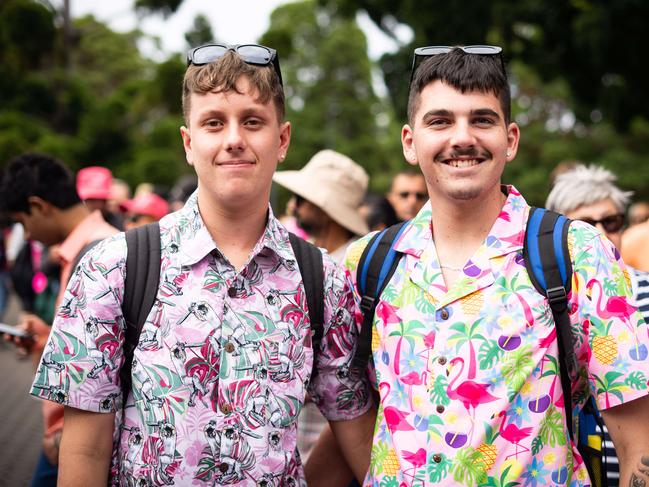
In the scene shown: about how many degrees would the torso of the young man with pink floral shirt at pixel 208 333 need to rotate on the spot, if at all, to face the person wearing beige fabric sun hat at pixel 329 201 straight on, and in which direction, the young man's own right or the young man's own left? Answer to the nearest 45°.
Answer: approximately 180°

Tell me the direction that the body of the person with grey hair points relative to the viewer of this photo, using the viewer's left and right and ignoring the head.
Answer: facing the viewer and to the right of the viewer

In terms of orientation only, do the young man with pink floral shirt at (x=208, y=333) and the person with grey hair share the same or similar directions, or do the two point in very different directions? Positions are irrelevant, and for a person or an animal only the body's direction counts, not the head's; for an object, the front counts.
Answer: same or similar directions

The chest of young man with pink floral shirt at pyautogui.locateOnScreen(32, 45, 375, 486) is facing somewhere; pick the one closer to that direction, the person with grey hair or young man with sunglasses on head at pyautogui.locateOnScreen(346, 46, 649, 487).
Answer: the young man with sunglasses on head

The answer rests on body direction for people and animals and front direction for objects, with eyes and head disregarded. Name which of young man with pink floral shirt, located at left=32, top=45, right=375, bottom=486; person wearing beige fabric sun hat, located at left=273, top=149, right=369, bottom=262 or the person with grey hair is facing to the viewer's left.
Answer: the person wearing beige fabric sun hat

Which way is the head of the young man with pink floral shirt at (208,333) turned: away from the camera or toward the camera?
toward the camera

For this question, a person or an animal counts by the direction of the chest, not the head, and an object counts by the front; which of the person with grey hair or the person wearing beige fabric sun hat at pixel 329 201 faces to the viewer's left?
the person wearing beige fabric sun hat

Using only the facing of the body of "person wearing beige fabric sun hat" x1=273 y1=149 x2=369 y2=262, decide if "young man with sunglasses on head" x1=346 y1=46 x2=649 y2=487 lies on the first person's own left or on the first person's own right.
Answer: on the first person's own left

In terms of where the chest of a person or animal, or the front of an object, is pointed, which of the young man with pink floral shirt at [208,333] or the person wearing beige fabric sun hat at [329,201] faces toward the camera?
the young man with pink floral shirt

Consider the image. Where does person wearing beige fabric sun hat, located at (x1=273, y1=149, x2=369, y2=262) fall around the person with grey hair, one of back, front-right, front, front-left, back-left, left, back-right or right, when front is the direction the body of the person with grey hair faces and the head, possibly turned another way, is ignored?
back-right

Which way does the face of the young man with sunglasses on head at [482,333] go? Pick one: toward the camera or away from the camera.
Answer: toward the camera

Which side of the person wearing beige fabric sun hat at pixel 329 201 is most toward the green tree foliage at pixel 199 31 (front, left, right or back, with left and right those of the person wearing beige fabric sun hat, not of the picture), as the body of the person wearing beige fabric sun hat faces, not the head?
right

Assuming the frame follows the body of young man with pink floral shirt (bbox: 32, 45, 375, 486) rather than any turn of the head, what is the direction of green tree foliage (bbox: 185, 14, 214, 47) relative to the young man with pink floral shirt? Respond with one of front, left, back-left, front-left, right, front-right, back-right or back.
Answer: back

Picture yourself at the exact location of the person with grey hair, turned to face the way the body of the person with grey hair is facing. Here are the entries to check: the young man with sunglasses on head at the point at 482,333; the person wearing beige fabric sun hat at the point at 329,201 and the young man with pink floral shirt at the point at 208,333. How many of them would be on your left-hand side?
0

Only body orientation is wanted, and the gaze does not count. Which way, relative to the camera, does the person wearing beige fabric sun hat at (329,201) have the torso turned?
to the viewer's left

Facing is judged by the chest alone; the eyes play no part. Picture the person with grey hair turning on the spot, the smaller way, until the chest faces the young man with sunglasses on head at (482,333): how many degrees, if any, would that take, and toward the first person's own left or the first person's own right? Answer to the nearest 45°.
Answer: approximately 45° to the first person's own right

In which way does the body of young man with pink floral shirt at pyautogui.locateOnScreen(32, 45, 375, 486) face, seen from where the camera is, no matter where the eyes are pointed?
toward the camera

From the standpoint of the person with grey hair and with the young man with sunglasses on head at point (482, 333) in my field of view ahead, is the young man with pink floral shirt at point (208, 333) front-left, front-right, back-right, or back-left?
front-right
